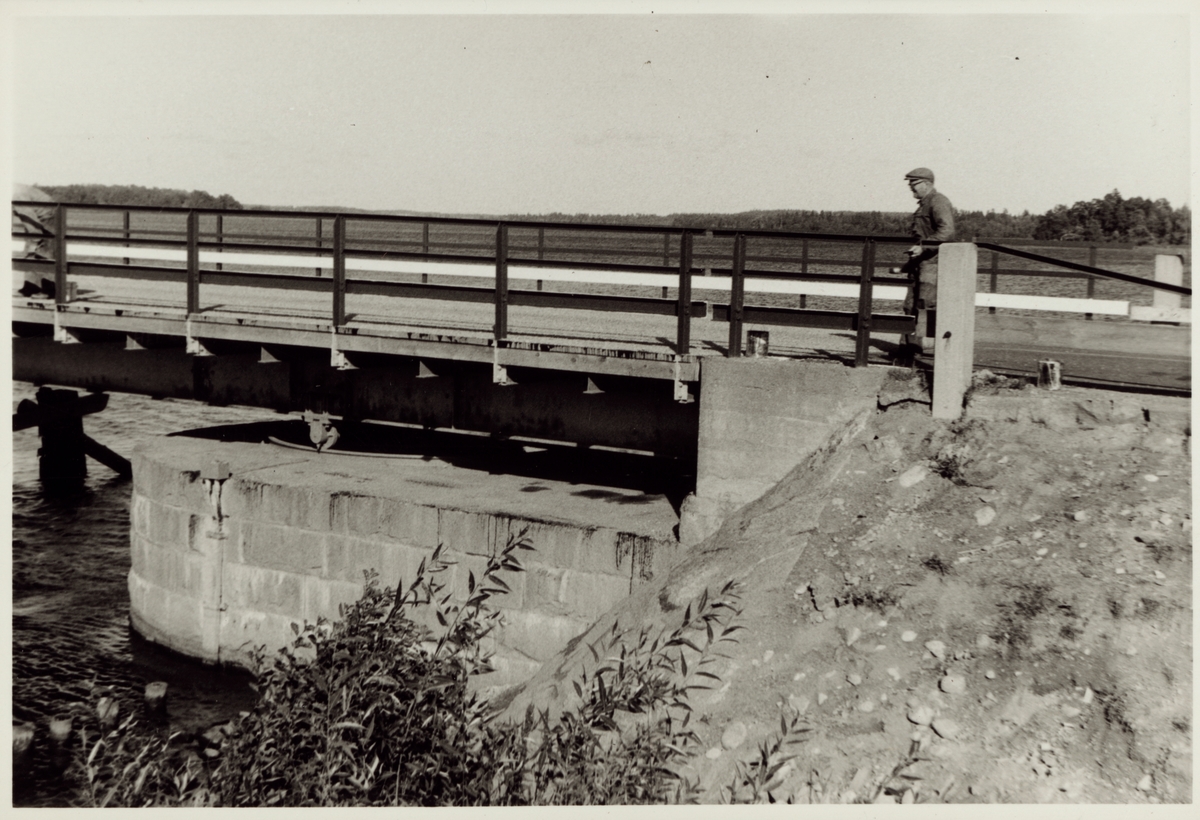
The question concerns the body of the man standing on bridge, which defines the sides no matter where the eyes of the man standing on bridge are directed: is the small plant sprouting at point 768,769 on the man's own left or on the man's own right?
on the man's own left

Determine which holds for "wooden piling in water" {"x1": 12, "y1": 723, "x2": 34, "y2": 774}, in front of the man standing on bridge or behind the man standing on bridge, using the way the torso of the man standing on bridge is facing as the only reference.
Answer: in front

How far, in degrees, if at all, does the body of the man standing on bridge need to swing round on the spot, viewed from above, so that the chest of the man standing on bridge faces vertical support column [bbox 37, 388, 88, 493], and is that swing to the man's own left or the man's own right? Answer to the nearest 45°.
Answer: approximately 45° to the man's own right

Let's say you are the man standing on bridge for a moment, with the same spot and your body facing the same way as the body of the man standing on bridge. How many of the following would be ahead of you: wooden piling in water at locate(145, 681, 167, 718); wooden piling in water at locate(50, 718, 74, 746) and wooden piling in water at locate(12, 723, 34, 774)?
3

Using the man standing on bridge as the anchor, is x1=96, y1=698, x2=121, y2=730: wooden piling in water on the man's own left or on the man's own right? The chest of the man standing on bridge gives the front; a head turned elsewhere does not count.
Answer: on the man's own left

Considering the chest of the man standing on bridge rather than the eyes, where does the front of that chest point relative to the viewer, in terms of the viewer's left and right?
facing to the left of the viewer

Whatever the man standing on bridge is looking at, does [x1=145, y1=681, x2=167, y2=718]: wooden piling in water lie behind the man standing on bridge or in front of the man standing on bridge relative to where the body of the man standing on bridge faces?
in front

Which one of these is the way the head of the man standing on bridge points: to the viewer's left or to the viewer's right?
to the viewer's left

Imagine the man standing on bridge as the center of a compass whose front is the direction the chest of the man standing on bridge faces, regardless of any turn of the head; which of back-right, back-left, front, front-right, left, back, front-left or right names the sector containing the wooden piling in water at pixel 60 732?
front

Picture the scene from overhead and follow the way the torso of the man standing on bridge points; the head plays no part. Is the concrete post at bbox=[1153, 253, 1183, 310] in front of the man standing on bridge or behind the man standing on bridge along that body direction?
behind
